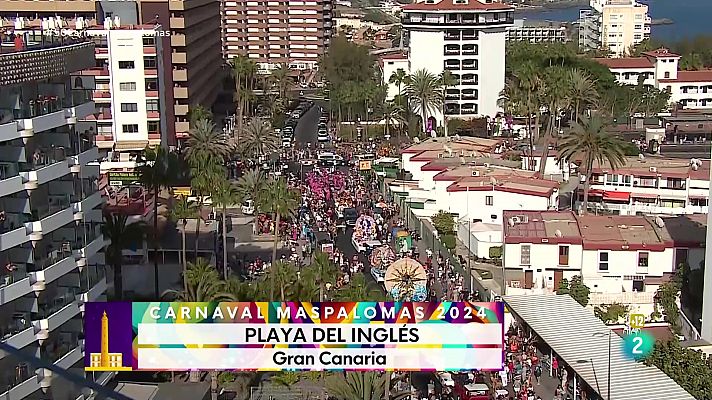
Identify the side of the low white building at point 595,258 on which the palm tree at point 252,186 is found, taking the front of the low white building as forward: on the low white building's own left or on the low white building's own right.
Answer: on the low white building's own right

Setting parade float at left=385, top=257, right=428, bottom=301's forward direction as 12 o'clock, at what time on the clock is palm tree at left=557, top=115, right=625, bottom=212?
The palm tree is roughly at 7 o'clock from the parade float.

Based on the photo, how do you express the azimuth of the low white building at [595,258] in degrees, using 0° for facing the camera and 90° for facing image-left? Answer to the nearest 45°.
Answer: approximately 0°

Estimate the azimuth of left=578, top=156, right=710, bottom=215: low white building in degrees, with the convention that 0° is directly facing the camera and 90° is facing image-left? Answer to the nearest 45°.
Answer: approximately 0°

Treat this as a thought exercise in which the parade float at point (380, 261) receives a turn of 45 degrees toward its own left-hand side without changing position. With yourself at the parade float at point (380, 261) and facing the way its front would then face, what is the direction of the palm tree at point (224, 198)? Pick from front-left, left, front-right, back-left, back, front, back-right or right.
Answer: back-right

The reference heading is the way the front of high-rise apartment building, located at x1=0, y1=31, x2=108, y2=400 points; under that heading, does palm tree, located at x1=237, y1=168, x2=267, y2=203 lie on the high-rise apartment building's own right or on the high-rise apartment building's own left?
on the high-rise apartment building's own left

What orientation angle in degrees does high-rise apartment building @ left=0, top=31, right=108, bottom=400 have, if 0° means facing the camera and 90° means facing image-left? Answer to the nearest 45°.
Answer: approximately 315°

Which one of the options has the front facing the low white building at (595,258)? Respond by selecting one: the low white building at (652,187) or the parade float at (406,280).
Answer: the low white building at (652,187)
